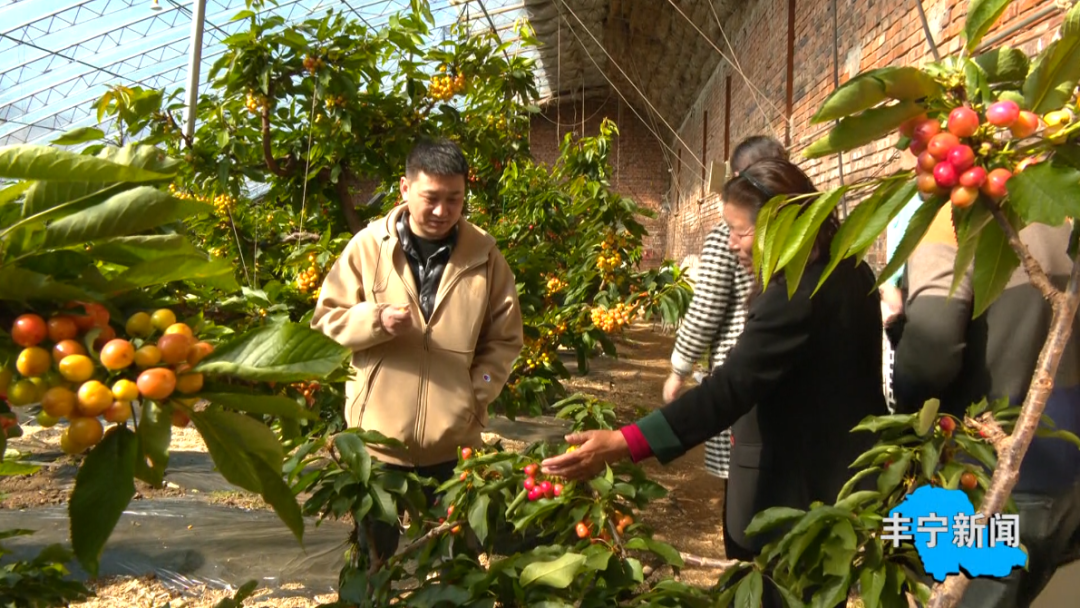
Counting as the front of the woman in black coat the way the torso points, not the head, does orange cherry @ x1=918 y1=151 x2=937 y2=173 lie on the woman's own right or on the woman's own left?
on the woman's own left

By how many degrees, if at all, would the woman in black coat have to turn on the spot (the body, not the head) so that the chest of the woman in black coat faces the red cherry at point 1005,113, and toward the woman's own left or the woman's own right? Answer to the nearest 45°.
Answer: approximately 90° to the woman's own left

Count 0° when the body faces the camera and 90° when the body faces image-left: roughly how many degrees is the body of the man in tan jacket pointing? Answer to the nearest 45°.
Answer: approximately 0°

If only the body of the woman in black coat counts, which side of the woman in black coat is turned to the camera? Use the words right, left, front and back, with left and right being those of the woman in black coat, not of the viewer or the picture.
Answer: left

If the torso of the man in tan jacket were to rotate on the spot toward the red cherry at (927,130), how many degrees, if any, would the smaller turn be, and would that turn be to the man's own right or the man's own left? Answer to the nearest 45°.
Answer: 0° — they already face it

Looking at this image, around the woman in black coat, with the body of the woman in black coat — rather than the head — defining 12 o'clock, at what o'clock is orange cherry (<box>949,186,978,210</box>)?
The orange cherry is roughly at 9 o'clock from the woman in black coat.

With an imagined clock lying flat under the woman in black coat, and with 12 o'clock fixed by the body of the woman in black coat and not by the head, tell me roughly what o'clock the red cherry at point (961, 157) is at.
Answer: The red cherry is roughly at 9 o'clock from the woman in black coat.

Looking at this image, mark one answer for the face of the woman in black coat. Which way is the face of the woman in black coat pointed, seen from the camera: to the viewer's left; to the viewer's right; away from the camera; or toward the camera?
to the viewer's left

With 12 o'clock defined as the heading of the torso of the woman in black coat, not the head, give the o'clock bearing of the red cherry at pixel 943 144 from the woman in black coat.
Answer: The red cherry is roughly at 9 o'clock from the woman in black coat.

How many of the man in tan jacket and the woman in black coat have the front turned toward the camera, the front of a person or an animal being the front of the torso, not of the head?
1

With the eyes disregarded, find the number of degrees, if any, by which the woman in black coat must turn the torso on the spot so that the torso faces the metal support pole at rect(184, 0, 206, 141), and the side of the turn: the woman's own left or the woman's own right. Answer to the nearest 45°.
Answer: approximately 45° to the woman's own right

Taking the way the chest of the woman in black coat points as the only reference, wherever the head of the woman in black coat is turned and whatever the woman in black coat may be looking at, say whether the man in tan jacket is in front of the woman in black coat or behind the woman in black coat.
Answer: in front

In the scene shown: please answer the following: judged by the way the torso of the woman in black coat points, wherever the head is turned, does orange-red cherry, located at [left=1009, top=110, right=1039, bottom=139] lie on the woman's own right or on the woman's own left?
on the woman's own left

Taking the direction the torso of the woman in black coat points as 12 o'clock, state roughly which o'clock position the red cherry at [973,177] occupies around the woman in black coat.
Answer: The red cherry is roughly at 9 o'clock from the woman in black coat.

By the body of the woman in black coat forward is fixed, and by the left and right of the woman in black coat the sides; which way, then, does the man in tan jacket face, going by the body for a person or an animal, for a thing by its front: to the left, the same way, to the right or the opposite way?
to the left

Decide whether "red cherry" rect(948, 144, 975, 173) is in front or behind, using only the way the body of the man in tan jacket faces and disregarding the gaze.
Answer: in front
